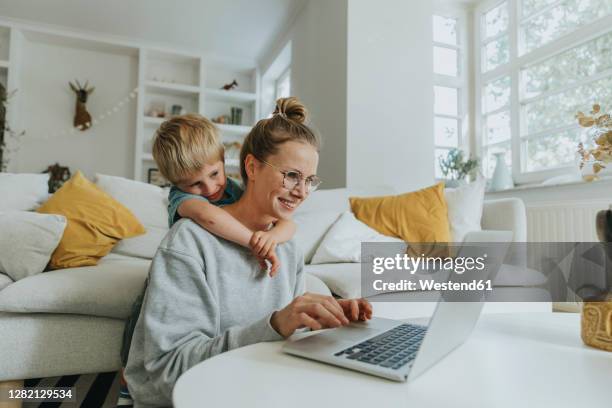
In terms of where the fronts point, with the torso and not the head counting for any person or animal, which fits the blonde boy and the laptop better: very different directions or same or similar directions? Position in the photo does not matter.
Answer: very different directions

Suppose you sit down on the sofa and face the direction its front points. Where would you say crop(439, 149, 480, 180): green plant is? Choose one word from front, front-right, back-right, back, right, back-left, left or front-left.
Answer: back-left

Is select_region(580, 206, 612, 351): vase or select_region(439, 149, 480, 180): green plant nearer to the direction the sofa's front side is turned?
the vase

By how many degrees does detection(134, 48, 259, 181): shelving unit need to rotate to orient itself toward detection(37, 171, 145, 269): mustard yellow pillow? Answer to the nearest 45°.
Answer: approximately 45° to its right

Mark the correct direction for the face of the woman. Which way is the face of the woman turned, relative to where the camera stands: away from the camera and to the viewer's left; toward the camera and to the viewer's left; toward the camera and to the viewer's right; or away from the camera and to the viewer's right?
toward the camera and to the viewer's right

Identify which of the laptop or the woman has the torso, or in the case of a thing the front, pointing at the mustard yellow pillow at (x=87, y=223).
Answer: the laptop

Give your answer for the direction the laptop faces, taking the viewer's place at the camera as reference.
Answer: facing away from the viewer and to the left of the viewer

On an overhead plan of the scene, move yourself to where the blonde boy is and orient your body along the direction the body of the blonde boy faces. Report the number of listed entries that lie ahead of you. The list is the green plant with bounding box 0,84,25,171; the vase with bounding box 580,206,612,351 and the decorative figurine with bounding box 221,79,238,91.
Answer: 1

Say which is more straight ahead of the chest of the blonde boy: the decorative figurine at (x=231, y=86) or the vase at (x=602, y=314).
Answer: the vase

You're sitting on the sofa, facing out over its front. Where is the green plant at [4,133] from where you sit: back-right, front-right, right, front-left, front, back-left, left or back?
back-right

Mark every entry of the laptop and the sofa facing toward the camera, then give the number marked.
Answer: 1
